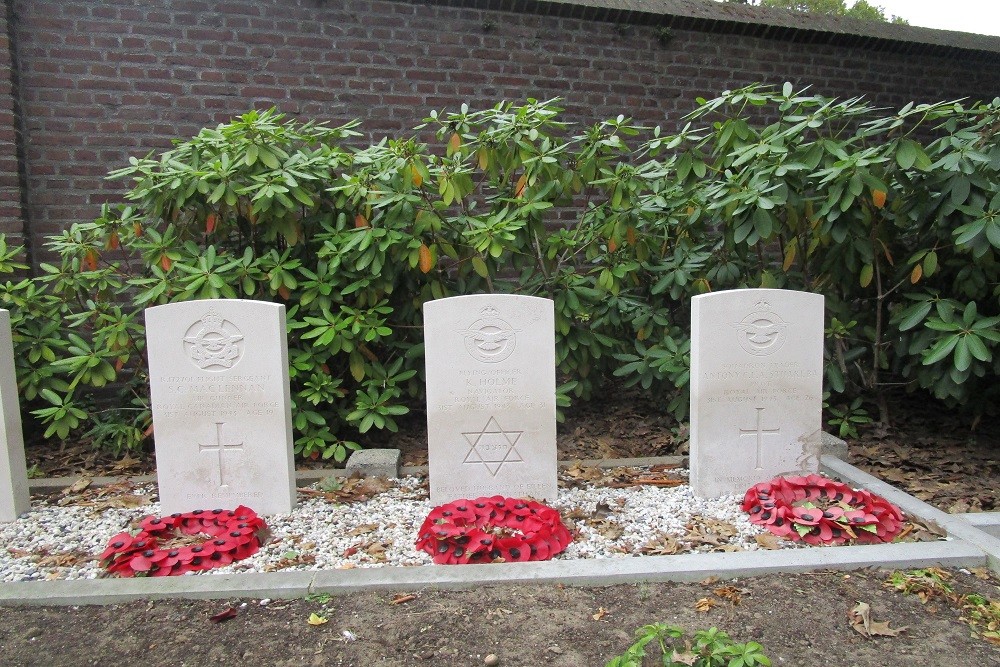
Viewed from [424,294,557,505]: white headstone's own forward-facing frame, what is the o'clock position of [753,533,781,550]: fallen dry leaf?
The fallen dry leaf is roughly at 10 o'clock from the white headstone.

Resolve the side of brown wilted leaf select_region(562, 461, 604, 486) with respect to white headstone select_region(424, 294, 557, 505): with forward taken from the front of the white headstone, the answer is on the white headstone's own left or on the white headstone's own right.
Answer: on the white headstone's own left

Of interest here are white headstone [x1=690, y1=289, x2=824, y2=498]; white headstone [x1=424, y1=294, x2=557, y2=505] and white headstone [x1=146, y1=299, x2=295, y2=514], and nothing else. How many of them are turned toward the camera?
3

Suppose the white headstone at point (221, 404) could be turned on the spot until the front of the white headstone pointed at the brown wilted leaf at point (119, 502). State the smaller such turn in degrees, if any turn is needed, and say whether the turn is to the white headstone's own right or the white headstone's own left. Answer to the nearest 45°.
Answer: approximately 135° to the white headstone's own right

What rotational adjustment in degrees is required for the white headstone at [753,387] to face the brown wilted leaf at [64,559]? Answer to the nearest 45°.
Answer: approximately 45° to its right

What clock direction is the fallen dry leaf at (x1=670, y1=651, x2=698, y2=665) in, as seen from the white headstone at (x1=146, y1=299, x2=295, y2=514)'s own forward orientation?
The fallen dry leaf is roughly at 11 o'clock from the white headstone.

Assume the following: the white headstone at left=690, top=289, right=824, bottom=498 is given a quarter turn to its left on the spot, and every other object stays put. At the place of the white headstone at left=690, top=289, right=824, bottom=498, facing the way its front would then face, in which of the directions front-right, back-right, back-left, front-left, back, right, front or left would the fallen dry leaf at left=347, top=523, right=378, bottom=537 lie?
back-right

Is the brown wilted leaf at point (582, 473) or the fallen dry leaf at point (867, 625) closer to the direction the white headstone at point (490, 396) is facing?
the fallen dry leaf

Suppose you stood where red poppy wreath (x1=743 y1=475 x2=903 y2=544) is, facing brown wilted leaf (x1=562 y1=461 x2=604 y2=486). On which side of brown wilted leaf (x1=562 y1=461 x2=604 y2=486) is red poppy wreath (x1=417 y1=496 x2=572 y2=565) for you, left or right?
left

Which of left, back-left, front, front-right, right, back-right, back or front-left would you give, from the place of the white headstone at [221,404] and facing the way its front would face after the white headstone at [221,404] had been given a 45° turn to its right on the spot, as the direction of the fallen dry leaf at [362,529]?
left

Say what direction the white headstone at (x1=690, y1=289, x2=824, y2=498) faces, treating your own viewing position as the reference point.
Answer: facing the viewer

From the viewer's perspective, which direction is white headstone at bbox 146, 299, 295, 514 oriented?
toward the camera

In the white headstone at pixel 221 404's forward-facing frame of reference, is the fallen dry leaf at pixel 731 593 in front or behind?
in front

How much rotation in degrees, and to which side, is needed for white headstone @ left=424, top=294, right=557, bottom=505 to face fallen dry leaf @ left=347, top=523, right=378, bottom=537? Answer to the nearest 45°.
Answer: approximately 45° to its right

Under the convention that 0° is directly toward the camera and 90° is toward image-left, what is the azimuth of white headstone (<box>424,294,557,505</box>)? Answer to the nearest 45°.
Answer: approximately 0°

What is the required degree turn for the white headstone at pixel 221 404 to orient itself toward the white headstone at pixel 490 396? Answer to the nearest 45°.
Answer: approximately 90° to its left

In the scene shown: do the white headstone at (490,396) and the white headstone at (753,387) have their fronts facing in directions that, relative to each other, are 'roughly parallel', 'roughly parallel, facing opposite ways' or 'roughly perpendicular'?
roughly parallel

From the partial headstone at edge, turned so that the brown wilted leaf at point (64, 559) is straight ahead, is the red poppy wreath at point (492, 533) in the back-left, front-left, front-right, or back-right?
front-left

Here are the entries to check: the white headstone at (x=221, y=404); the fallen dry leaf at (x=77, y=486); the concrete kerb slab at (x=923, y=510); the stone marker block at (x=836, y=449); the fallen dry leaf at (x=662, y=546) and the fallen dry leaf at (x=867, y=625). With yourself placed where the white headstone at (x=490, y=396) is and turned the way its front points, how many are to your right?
2
